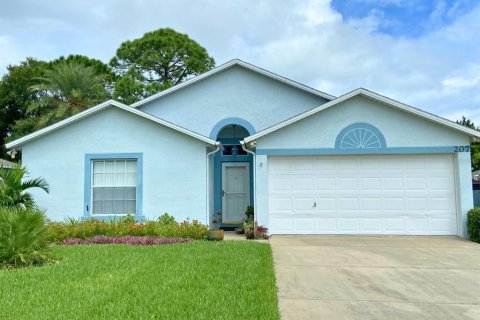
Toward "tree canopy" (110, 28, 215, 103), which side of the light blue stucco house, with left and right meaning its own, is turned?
back

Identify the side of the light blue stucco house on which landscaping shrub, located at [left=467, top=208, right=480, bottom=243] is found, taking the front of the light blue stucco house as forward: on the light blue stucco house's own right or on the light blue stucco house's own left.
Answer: on the light blue stucco house's own left

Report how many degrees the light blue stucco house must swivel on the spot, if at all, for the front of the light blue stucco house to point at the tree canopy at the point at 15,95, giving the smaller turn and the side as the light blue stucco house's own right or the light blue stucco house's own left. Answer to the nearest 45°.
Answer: approximately 135° to the light blue stucco house's own right

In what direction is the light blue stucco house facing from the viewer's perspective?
toward the camera

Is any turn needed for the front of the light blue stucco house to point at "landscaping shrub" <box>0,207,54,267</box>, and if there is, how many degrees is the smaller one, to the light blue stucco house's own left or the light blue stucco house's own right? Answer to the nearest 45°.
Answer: approximately 45° to the light blue stucco house's own right

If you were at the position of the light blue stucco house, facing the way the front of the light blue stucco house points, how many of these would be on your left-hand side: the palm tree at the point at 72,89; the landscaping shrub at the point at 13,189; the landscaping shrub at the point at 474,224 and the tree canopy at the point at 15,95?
1

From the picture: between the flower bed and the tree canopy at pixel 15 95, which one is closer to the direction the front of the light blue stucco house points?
the flower bed

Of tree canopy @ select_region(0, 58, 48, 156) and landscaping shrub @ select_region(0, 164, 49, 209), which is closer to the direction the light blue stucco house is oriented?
the landscaping shrub

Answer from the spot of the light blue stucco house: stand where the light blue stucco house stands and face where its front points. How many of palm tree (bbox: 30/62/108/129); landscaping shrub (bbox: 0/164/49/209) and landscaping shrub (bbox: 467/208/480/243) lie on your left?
1
